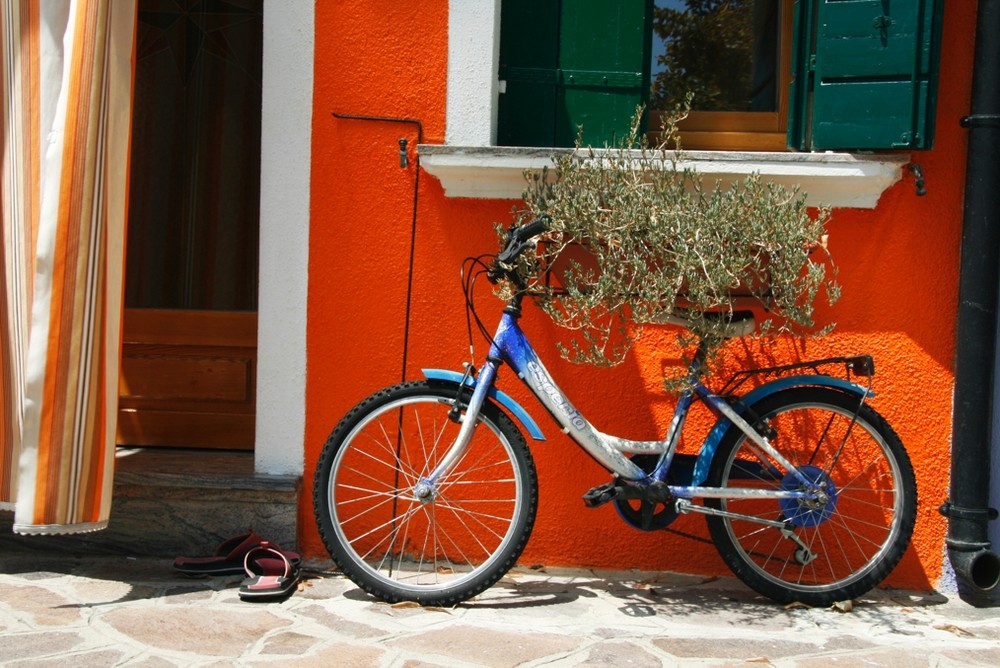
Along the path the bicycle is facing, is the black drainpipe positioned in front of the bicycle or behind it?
behind

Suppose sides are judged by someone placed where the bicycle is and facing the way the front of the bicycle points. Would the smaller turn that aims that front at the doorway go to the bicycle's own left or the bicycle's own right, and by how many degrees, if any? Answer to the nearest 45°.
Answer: approximately 45° to the bicycle's own right

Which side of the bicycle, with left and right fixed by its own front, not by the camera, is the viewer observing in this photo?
left
